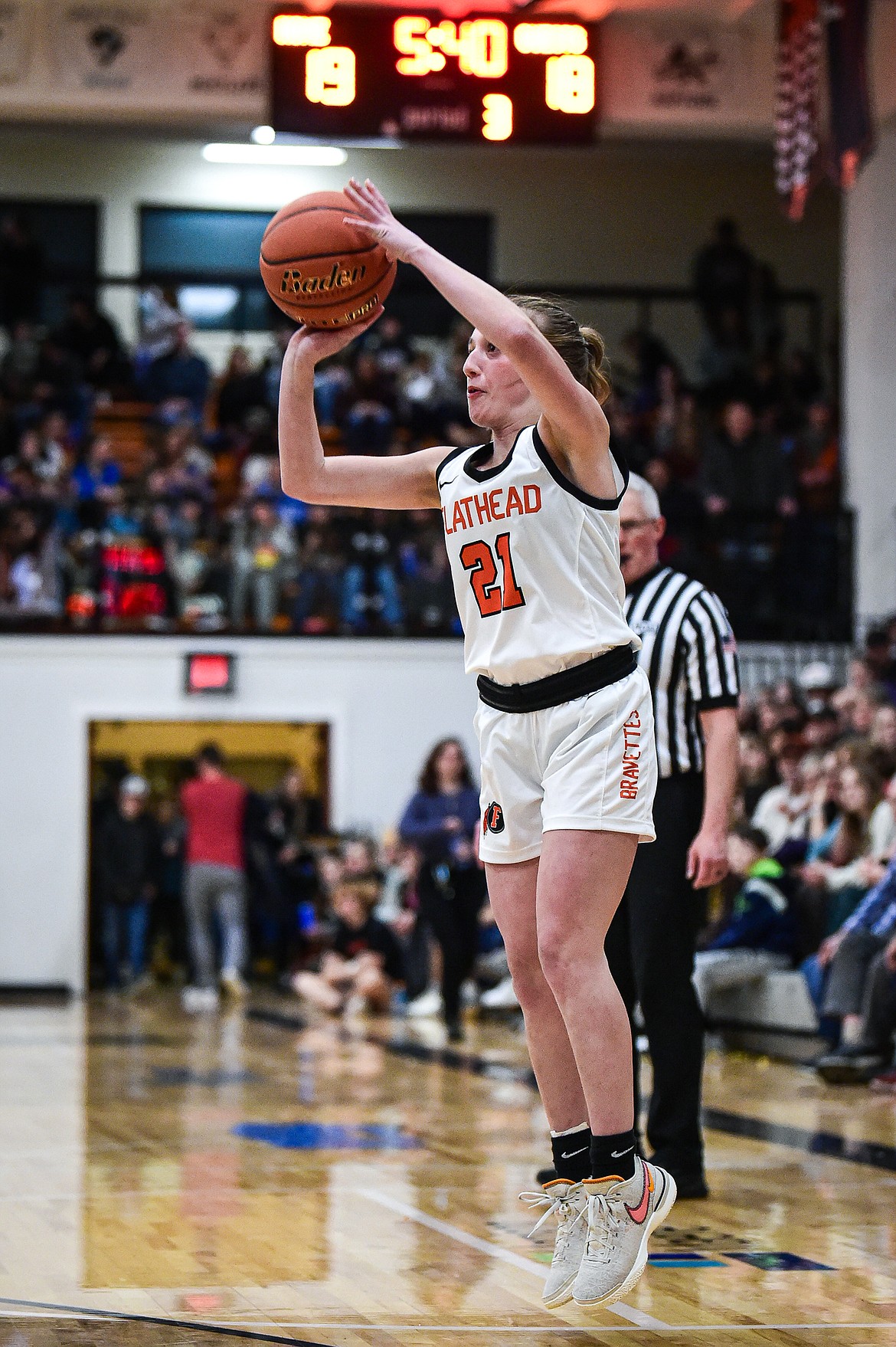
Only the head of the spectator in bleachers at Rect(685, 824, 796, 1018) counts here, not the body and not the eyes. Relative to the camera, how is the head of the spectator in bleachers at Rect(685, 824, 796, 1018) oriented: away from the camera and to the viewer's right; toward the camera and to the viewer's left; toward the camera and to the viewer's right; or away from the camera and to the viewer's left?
toward the camera and to the viewer's left

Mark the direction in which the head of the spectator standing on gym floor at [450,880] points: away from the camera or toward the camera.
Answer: toward the camera

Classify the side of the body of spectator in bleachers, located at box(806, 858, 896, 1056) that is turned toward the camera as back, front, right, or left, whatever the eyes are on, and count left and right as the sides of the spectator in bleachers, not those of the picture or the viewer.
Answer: left

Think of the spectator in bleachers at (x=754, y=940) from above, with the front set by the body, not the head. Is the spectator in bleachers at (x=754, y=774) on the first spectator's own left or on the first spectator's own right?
on the first spectator's own right

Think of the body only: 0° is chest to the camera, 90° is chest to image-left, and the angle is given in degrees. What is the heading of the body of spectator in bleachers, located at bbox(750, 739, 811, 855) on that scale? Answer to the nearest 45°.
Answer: approximately 45°

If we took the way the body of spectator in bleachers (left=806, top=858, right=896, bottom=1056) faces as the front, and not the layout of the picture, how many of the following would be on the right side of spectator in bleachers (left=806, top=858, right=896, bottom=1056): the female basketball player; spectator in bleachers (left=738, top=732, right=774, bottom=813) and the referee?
1

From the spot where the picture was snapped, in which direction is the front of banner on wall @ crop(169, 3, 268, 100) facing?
facing the viewer

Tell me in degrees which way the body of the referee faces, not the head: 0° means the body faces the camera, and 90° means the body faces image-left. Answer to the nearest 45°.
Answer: approximately 45°

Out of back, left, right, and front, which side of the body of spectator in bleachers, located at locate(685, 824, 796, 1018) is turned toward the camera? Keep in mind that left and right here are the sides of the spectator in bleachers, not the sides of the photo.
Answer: left

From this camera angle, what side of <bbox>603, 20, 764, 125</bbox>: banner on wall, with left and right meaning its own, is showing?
front

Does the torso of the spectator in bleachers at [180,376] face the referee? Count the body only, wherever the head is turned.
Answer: yes

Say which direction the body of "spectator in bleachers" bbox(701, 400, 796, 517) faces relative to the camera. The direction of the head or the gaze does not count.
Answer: toward the camera

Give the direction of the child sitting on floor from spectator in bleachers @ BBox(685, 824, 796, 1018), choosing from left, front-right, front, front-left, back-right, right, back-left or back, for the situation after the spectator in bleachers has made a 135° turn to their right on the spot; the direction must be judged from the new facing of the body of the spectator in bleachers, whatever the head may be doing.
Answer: left

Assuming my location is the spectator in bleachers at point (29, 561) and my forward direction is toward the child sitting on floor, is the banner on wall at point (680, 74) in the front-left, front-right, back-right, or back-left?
front-left

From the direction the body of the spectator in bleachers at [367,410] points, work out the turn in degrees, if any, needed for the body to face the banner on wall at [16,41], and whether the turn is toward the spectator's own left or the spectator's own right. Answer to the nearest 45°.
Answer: approximately 45° to the spectator's own right
